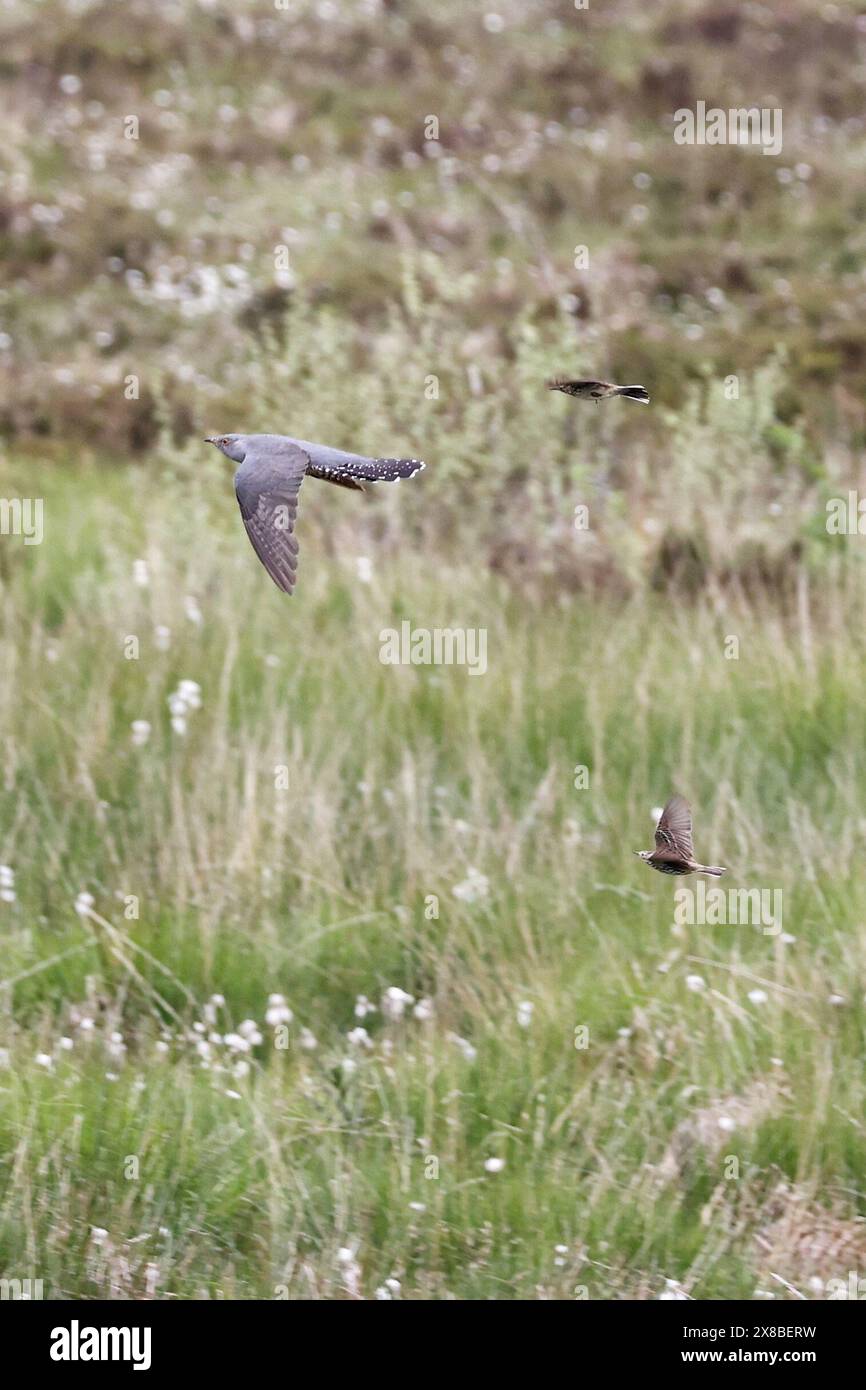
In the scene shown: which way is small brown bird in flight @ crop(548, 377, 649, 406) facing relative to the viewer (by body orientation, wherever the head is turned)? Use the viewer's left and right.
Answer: facing to the left of the viewer

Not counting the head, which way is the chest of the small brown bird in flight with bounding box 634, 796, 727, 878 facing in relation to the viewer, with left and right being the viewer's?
facing to the left of the viewer

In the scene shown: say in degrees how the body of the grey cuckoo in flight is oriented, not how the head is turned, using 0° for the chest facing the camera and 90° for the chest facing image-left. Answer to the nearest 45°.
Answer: approximately 90°
